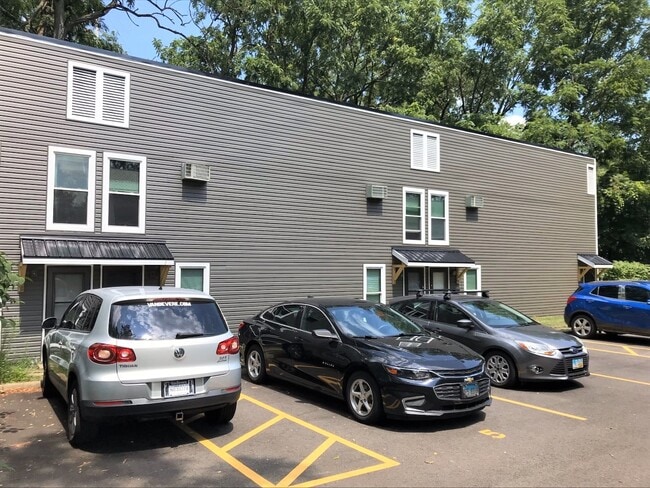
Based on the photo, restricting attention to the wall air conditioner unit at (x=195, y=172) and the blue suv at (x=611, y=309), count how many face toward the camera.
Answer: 1

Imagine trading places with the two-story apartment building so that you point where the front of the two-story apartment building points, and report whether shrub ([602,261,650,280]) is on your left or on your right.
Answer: on your left

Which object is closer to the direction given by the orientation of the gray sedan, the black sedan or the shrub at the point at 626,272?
the black sedan

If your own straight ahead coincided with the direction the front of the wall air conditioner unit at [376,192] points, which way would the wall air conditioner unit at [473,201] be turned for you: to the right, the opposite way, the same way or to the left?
the same way

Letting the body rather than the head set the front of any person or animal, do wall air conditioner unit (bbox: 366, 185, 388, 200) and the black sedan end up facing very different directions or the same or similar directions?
same or similar directions

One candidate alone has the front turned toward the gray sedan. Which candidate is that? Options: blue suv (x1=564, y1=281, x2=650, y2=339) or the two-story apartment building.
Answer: the two-story apartment building

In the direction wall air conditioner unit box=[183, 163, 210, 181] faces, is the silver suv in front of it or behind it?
in front

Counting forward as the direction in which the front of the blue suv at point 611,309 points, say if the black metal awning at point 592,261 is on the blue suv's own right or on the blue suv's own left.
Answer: on the blue suv's own left

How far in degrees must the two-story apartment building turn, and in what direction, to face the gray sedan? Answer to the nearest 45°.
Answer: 0° — it already faces it

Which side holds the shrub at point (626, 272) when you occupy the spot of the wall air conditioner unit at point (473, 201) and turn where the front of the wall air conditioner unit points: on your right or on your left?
on your left

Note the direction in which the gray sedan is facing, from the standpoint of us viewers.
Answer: facing the viewer and to the right of the viewer

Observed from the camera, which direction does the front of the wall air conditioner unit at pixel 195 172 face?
facing the viewer

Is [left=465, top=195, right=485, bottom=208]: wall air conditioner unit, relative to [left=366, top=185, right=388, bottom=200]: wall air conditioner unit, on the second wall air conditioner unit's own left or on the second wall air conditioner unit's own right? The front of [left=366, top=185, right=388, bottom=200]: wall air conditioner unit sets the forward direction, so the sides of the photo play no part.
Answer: on the second wall air conditioner unit's own left

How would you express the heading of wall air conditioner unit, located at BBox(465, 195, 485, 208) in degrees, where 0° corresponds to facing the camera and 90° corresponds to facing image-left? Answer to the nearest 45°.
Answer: approximately 315°

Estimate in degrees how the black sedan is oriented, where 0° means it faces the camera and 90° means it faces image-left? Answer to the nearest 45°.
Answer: approximately 315°

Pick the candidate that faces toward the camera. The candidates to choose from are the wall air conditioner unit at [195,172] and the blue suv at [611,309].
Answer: the wall air conditioner unit

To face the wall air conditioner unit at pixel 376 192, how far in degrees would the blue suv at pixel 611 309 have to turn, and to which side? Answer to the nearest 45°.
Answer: approximately 180°
